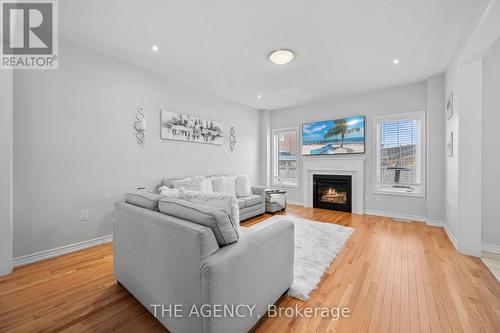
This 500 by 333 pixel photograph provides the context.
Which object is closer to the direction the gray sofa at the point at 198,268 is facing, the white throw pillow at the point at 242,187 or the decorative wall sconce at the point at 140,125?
the white throw pillow

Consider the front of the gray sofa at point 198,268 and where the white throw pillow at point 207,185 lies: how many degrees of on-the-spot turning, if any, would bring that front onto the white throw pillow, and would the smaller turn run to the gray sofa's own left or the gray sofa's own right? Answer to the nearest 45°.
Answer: approximately 45° to the gray sofa's own left

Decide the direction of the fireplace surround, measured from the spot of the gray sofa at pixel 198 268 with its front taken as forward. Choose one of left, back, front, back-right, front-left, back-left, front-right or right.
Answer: front

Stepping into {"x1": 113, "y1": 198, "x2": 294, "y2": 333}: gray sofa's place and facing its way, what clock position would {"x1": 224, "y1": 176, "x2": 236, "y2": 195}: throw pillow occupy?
The throw pillow is roughly at 11 o'clock from the gray sofa.

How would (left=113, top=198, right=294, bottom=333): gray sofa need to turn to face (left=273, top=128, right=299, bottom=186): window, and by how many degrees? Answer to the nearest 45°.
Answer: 0° — it already faces it

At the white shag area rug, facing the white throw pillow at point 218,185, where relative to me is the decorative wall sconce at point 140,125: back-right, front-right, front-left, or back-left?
front-left

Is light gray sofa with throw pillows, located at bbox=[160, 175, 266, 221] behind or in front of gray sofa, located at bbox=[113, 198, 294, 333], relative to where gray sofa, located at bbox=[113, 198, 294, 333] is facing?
in front

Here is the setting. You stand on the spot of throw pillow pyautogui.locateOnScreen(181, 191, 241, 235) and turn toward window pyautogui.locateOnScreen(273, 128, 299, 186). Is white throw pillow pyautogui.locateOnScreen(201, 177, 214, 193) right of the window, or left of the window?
left

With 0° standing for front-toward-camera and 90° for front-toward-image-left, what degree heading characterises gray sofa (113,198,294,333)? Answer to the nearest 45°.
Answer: approximately 225°

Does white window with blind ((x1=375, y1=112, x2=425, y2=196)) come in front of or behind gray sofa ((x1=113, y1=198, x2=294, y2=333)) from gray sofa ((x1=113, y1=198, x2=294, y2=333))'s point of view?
in front

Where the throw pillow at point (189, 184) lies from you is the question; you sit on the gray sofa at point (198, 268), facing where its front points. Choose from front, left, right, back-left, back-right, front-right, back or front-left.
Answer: front-left
